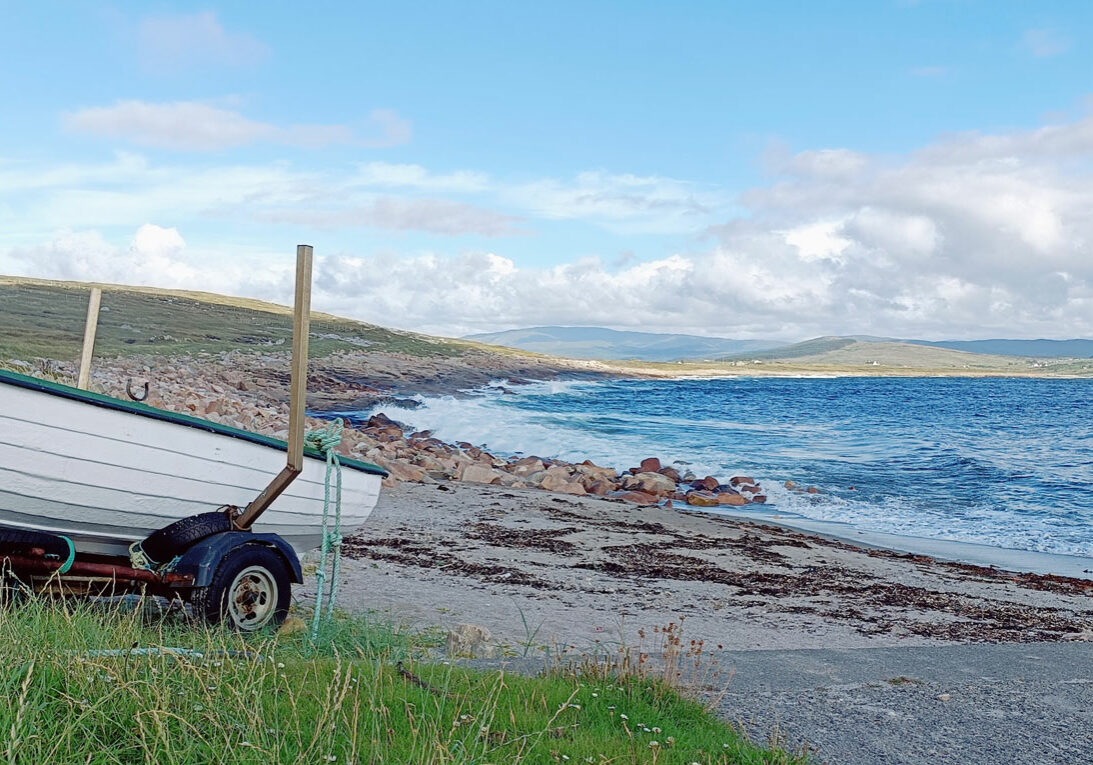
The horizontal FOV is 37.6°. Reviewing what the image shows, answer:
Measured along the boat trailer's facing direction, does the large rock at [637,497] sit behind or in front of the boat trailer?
behind

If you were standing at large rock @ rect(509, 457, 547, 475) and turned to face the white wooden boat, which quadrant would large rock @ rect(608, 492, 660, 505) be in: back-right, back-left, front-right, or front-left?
front-left

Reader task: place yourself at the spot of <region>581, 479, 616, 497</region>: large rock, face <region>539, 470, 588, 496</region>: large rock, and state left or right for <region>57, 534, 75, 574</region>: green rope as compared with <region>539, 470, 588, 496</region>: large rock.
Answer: left

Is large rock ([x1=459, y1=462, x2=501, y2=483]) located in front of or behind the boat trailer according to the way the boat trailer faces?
behind

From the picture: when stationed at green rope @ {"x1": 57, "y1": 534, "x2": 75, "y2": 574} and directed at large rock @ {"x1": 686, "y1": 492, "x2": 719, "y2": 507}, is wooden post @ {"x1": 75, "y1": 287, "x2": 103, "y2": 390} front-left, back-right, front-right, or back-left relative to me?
front-left

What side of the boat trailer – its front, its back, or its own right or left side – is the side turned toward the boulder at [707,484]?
back

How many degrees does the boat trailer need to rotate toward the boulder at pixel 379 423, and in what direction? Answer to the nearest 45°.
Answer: approximately 135° to its right

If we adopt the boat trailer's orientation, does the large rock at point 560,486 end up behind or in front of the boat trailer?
behind

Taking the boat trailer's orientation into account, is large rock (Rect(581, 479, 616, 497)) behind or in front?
behind
